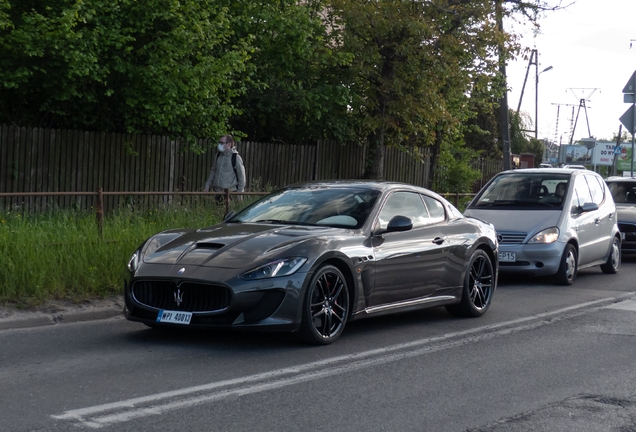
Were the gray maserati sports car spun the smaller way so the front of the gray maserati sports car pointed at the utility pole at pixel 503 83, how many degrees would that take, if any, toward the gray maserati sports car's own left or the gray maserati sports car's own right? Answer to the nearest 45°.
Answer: approximately 135° to the gray maserati sports car's own right

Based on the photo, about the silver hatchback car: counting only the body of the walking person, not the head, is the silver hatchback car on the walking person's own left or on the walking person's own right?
on the walking person's own left

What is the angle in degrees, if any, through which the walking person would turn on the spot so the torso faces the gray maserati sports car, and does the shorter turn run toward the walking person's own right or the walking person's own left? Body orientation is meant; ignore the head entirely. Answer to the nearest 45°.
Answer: approximately 45° to the walking person's own left

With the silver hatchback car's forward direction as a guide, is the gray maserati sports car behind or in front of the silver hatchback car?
in front

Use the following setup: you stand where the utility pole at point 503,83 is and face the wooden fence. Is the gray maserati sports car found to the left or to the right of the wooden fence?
left

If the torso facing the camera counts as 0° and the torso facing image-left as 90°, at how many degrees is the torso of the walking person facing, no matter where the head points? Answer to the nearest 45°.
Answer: approximately 45°

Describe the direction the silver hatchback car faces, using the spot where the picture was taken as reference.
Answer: facing the viewer and to the left of the viewer

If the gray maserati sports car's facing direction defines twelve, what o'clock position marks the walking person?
The walking person is roughly at 4 o'clock from the gray maserati sports car.

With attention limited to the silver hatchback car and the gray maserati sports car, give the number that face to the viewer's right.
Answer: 0

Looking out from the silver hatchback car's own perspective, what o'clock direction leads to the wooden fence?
The wooden fence is roughly at 2 o'clock from the silver hatchback car.

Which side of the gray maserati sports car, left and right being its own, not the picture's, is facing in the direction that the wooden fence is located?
right

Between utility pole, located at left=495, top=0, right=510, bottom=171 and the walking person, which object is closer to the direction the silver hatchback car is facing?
the walking person

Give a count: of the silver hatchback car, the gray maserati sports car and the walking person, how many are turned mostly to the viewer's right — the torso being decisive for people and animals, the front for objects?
0
